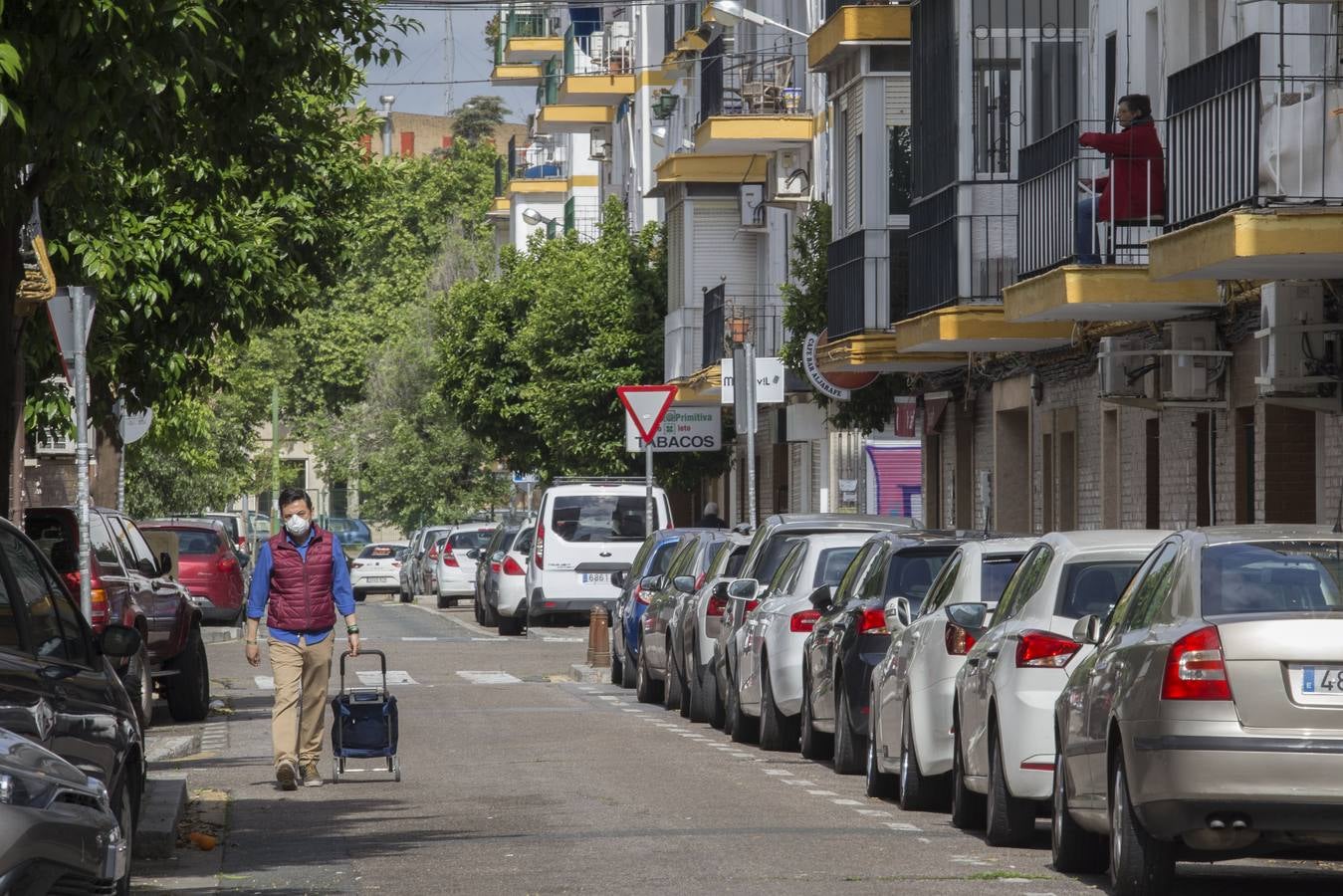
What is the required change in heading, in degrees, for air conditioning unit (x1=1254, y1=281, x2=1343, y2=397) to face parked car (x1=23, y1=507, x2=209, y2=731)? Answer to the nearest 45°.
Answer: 0° — it already faces it

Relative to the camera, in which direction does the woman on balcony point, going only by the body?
to the viewer's left

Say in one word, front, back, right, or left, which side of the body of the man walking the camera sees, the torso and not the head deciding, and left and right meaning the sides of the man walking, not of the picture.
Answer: front

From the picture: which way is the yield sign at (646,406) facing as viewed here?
toward the camera

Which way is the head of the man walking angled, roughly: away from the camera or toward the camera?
toward the camera

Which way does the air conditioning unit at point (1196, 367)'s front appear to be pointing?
to the viewer's left

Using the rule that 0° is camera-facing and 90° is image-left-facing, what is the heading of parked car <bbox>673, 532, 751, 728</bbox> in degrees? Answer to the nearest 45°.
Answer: approximately 180°

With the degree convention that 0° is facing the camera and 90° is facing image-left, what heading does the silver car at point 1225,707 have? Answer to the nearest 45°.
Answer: approximately 180°

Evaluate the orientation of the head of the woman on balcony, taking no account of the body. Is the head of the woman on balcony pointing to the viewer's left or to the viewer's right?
to the viewer's left

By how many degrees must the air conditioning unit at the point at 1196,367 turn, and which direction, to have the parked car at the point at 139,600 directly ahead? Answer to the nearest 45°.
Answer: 0° — it already faces it

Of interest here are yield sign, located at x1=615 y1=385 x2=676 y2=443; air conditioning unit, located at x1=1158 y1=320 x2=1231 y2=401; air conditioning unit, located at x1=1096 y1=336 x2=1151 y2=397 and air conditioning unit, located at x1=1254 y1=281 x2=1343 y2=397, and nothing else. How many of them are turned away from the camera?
0

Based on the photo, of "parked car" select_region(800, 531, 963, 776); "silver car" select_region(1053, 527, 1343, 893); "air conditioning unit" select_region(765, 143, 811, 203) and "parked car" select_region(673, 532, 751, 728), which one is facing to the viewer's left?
the air conditioning unit

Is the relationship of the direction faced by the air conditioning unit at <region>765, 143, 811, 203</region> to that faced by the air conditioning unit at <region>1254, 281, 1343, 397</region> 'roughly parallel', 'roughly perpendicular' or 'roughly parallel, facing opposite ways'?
roughly parallel
